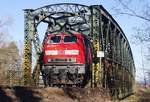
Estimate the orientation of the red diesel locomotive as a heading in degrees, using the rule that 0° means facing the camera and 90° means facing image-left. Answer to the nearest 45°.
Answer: approximately 0°
